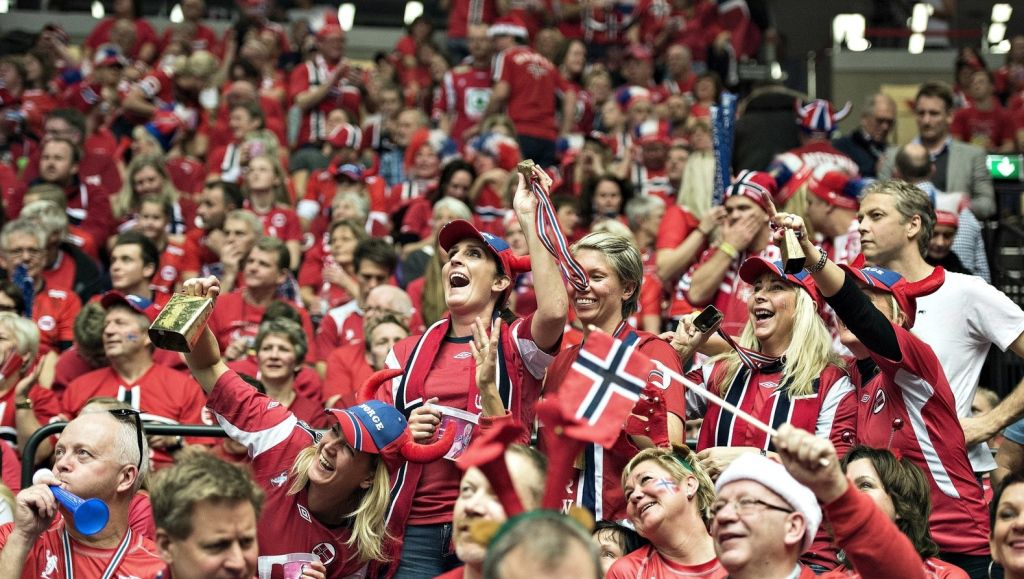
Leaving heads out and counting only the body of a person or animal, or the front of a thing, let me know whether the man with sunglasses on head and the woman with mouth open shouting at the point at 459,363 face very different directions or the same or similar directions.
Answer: same or similar directions

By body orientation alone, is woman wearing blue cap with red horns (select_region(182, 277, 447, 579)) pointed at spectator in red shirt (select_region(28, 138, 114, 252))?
no

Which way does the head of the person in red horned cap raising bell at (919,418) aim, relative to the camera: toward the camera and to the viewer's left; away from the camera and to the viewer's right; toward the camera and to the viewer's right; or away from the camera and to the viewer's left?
toward the camera and to the viewer's left

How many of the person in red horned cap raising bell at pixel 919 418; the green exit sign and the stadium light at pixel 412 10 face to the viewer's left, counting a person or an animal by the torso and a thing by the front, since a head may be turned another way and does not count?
1

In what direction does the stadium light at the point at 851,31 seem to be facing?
toward the camera

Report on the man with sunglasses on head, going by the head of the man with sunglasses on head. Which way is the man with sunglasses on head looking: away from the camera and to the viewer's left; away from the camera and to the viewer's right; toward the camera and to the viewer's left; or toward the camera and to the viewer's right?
toward the camera and to the viewer's left

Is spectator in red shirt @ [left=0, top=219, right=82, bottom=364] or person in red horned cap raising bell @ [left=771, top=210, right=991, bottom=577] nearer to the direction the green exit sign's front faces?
the person in red horned cap raising bell

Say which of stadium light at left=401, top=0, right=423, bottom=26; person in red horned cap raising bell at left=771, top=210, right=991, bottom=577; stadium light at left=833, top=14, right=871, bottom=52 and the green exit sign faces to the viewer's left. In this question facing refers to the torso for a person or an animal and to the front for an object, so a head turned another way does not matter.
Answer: the person in red horned cap raising bell

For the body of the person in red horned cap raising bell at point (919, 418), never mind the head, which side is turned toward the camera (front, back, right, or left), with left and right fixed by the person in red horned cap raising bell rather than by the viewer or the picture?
left

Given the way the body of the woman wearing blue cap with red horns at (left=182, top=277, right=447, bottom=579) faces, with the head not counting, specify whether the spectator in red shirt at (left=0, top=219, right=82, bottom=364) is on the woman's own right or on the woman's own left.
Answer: on the woman's own right

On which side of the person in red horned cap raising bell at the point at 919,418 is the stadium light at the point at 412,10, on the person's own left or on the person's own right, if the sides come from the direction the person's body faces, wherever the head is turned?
on the person's own right

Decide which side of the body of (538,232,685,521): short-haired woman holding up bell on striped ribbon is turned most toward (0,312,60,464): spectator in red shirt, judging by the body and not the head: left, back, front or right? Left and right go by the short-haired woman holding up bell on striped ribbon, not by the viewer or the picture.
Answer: right

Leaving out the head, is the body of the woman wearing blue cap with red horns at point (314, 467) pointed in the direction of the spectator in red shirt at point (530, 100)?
no

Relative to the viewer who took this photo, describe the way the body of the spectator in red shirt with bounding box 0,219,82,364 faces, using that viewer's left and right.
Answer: facing the viewer
